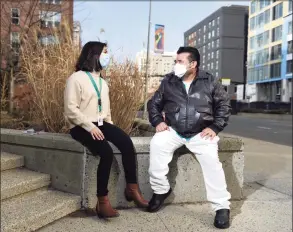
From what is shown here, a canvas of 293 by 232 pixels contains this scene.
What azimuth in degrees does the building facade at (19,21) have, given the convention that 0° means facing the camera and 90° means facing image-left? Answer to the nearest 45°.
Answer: approximately 0°

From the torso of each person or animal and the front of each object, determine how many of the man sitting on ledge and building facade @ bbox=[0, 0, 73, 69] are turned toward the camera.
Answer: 2

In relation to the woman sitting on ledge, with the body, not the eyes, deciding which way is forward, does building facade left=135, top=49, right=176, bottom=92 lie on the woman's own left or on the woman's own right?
on the woman's own left

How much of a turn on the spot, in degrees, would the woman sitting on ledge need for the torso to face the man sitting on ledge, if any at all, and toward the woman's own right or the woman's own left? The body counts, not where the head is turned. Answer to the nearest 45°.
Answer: approximately 45° to the woman's own left

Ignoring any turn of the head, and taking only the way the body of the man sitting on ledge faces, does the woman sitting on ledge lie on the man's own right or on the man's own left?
on the man's own right

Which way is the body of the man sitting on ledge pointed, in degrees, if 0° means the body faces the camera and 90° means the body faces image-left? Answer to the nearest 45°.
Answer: approximately 0°

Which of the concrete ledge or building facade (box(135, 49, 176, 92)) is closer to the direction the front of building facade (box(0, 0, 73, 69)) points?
the concrete ledge

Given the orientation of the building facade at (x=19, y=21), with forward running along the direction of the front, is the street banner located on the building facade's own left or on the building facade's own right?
on the building facade's own left

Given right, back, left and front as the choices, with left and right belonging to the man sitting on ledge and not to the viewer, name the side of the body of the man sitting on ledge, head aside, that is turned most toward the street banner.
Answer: back

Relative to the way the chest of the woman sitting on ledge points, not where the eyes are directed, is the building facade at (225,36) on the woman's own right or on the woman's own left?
on the woman's own left

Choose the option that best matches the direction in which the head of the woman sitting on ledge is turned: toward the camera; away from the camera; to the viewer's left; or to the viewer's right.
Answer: to the viewer's right

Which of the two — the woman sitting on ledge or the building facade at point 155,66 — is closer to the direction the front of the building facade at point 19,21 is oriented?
the woman sitting on ledge
